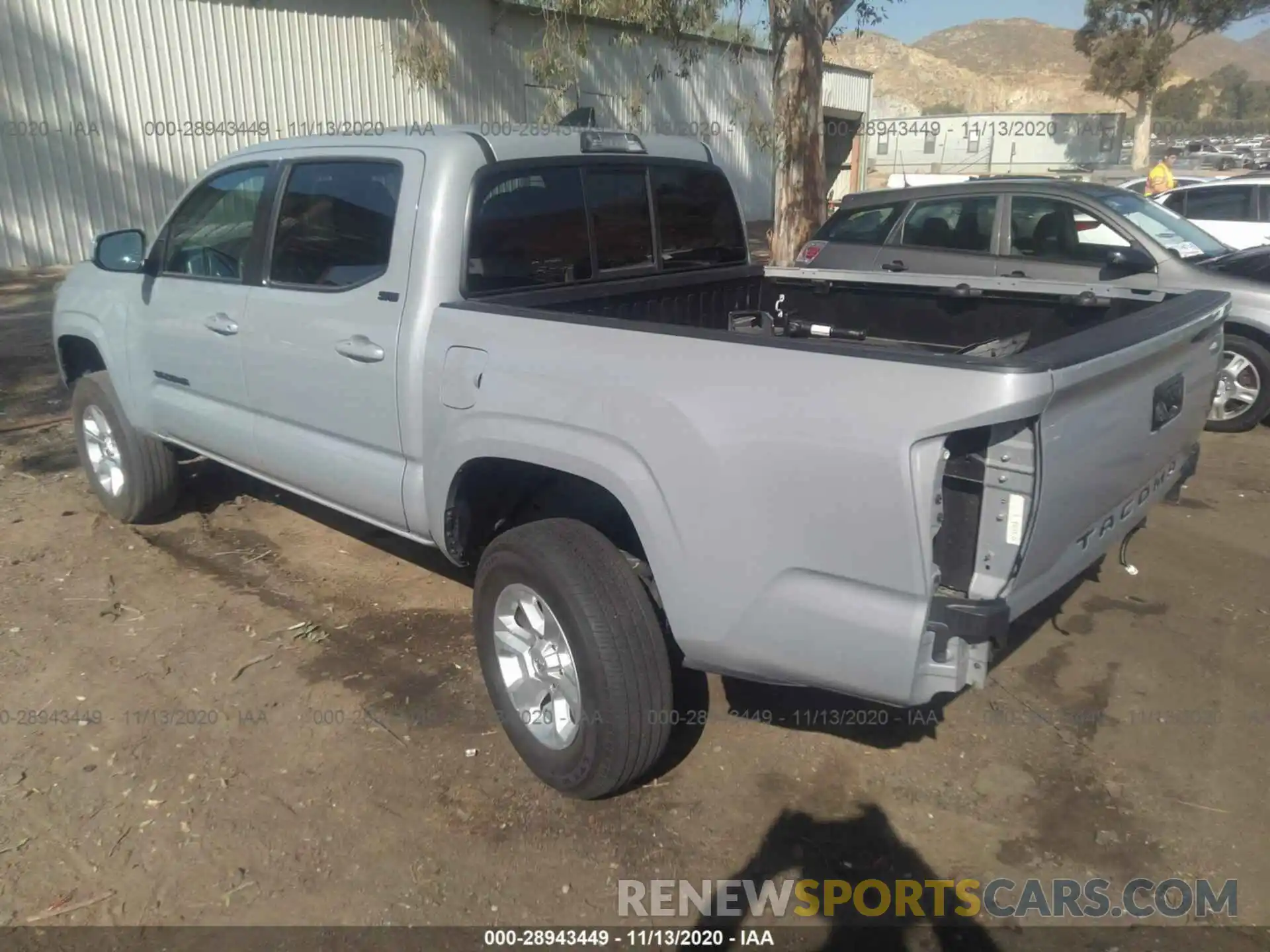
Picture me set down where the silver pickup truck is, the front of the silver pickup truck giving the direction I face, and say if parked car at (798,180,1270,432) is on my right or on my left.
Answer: on my right

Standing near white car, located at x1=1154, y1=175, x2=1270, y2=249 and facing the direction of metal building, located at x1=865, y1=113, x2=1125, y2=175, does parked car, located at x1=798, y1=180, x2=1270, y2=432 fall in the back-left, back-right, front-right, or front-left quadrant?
back-left

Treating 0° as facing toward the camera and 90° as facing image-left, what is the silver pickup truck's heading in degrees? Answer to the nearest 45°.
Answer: approximately 135°

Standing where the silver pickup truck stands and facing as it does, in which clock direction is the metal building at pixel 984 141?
The metal building is roughly at 2 o'clock from the silver pickup truck.

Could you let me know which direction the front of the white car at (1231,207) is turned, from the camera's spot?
facing to the right of the viewer

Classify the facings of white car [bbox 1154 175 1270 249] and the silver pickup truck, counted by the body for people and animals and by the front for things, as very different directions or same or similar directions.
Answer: very different directions

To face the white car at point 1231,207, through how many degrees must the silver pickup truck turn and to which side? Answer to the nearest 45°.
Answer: approximately 90° to its right

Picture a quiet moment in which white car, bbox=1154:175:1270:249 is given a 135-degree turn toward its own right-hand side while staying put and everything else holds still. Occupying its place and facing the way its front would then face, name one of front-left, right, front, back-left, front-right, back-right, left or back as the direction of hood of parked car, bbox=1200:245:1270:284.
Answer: front-left

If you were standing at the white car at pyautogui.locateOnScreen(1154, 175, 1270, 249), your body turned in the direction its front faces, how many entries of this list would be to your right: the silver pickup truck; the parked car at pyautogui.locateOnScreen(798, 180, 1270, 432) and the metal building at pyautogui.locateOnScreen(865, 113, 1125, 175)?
2

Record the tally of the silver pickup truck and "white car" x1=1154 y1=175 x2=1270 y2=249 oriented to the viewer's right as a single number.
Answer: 1

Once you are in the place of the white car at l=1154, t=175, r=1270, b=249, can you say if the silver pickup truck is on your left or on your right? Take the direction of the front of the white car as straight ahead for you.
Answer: on your right
